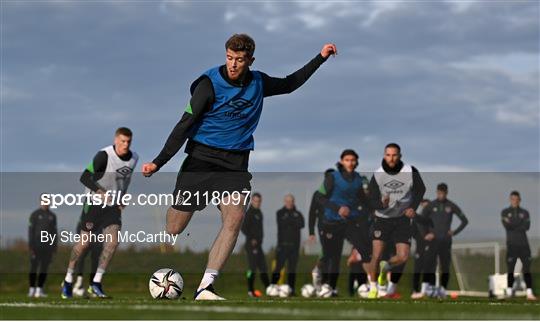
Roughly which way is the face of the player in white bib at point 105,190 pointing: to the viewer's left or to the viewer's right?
to the viewer's right

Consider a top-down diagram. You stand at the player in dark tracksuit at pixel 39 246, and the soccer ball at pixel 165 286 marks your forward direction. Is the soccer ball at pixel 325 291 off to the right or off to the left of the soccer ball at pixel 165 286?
left

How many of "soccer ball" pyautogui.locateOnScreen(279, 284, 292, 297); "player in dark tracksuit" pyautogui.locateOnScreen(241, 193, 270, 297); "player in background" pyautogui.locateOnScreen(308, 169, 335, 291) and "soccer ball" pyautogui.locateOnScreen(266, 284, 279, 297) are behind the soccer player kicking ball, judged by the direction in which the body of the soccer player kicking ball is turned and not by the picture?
4

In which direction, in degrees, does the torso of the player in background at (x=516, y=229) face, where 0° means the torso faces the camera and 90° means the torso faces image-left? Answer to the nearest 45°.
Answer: approximately 0°

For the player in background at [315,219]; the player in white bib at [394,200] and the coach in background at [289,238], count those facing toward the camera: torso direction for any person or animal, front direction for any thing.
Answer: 3

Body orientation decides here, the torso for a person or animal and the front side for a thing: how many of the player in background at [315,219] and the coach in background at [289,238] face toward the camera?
2

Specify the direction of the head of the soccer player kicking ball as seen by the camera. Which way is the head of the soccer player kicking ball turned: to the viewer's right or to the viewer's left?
to the viewer's left

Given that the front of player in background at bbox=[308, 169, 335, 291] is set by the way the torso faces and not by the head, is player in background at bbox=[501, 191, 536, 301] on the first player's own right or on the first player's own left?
on the first player's own left

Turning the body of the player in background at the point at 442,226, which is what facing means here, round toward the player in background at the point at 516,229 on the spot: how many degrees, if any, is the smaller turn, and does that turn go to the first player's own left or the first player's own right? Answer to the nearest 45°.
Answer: approximately 90° to the first player's own left

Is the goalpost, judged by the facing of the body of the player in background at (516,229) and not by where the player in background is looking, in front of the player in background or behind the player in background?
behind
